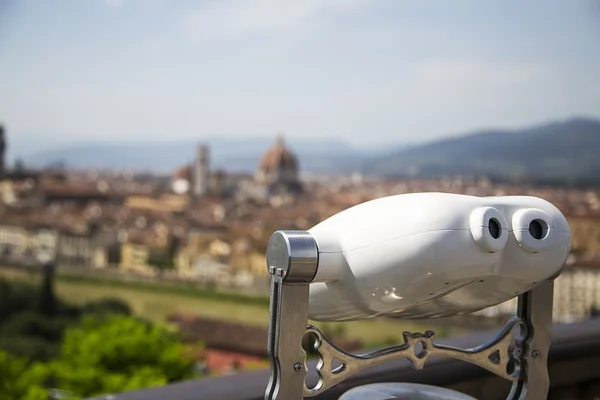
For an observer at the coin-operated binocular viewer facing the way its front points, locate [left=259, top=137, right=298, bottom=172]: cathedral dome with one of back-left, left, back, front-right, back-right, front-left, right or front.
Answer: front-right

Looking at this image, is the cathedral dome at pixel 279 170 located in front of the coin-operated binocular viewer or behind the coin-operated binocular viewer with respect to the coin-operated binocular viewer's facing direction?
in front

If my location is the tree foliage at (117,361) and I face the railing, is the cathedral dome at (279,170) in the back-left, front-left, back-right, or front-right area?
back-left
